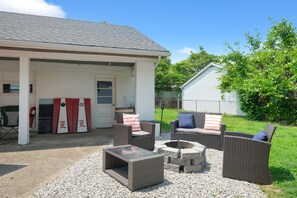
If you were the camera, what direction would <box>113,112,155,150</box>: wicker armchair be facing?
facing the viewer and to the right of the viewer

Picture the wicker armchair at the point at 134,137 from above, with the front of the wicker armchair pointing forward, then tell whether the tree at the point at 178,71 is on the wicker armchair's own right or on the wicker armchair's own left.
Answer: on the wicker armchair's own left

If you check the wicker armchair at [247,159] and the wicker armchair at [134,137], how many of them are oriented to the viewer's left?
1

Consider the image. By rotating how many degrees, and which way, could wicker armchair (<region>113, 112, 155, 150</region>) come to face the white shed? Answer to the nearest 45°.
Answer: approximately 90° to its left

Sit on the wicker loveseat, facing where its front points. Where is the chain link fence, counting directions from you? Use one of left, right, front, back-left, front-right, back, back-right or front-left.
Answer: back-right

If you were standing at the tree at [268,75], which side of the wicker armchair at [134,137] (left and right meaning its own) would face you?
left

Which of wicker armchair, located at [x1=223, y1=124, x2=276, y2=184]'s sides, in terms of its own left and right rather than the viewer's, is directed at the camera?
left

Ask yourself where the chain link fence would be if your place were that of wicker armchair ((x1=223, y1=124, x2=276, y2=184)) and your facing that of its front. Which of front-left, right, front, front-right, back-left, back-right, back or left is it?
right

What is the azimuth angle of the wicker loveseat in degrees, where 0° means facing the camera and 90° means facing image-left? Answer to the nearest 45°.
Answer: approximately 45°

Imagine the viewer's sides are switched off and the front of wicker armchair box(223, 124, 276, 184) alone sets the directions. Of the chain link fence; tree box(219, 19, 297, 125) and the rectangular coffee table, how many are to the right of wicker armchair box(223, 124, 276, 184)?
2

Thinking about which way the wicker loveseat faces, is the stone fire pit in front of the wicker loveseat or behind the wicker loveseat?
in front

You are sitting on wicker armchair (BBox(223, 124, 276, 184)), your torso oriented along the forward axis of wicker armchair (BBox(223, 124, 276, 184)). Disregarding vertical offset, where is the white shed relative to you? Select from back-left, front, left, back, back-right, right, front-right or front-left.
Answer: right

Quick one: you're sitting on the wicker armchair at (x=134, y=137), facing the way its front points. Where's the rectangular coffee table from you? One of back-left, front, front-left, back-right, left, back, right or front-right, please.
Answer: front-right

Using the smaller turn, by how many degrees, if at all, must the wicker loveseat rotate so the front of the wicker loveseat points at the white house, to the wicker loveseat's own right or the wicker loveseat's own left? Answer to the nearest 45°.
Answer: approximately 45° to the wicker loveseat's own right
